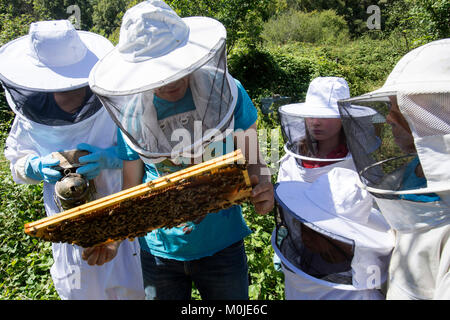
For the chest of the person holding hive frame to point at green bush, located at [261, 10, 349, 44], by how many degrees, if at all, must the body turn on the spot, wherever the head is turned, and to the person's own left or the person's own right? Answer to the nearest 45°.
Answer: approximately 180°

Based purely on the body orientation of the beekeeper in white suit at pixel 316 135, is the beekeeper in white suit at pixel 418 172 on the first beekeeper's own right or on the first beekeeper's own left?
on the first beekeeper's own left

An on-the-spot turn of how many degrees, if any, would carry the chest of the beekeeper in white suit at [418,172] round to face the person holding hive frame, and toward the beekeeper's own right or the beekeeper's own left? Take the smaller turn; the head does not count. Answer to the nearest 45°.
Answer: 0° — they already face them

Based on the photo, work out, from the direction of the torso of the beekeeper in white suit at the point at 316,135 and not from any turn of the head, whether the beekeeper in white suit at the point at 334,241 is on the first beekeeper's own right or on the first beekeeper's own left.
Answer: on the first beekeeper's own left

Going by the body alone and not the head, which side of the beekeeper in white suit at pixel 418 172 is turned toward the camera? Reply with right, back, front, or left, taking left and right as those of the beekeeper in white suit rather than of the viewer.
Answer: left

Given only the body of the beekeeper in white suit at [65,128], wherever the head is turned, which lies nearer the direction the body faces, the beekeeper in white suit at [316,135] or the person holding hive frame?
the person holding hive frame

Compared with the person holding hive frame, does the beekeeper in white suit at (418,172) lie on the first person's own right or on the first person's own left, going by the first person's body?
on the first person's own left

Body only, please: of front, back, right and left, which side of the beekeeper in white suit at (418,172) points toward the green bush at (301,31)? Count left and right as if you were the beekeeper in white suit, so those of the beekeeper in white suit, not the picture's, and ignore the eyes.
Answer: right
